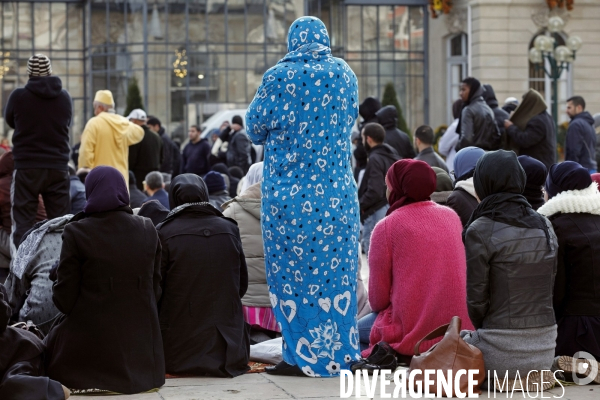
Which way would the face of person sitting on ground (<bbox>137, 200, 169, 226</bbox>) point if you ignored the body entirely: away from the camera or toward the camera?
away from the camera

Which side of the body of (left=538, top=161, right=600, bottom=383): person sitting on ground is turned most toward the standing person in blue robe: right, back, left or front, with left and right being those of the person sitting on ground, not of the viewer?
left

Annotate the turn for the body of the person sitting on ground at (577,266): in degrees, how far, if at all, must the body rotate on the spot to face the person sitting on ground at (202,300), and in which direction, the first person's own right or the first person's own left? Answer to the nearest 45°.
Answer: approximately 90° to the first person's own left

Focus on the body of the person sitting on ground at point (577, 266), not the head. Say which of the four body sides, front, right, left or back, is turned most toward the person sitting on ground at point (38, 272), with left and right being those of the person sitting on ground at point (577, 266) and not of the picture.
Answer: left

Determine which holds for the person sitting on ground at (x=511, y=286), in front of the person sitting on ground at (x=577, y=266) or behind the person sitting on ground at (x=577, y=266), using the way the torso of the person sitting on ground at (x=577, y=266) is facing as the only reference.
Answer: behind

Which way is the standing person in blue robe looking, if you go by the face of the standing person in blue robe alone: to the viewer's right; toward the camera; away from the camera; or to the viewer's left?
away from the camera

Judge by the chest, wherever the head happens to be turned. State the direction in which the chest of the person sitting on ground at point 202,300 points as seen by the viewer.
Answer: away from the camera

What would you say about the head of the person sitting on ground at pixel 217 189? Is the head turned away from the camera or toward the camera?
away from the camera

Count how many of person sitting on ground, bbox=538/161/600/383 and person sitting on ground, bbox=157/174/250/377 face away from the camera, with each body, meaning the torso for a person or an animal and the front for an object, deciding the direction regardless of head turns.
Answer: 2

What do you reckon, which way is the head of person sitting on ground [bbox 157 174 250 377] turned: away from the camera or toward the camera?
away from the camera

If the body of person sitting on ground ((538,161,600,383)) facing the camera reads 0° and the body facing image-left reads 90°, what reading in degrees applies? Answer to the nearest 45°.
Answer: approximately 180°

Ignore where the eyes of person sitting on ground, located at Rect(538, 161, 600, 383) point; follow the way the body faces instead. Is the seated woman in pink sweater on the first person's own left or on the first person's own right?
on the first person's own left

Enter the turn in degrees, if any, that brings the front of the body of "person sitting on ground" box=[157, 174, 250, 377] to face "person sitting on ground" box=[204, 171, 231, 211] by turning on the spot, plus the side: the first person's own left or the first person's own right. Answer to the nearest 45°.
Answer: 0° — they already face them

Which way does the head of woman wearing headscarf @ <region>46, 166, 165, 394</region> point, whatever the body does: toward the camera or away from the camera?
away from the camera
